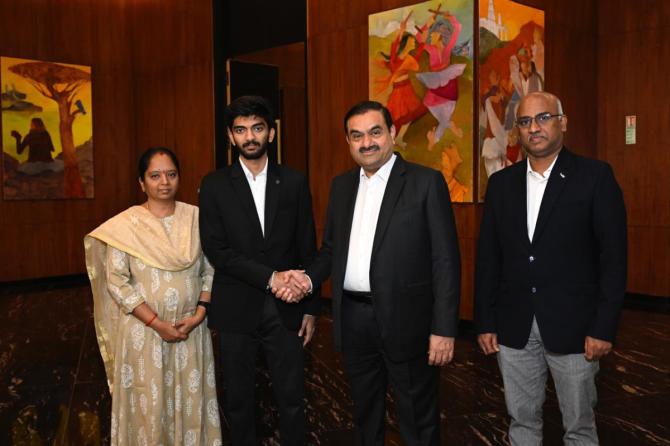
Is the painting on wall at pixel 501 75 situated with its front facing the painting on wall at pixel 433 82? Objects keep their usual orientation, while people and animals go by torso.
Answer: no

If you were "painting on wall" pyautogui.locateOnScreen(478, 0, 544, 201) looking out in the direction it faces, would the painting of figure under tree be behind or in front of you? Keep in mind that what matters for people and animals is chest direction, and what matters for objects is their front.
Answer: behind

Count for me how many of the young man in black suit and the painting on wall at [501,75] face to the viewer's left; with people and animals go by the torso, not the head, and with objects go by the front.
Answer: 0

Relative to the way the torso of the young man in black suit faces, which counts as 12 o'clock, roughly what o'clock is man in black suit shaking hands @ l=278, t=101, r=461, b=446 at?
The man in black suit shaking hands is roughly at 10 o'clock from the young man in black suit.

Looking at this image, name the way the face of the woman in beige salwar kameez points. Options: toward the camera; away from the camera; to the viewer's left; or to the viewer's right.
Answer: toward the camera

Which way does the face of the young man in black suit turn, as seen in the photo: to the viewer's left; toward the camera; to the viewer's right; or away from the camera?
toward the camera

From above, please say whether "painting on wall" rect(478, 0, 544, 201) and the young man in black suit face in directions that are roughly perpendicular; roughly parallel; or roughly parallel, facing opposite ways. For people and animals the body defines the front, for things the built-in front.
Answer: roughly parallel

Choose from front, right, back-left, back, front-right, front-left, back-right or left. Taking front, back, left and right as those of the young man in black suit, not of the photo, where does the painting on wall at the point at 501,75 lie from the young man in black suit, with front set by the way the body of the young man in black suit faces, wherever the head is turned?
back-left

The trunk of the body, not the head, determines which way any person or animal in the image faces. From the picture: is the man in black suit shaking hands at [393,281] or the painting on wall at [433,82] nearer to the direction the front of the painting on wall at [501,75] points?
the man in black suit shaking hands

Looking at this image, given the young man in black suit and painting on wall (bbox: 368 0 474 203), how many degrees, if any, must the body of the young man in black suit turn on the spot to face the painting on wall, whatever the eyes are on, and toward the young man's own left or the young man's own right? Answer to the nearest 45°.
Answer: approximately 135° to the young man's own left

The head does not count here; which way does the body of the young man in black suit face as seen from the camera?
toward the camera

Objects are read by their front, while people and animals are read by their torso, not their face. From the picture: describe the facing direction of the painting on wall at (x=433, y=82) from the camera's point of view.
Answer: facing the viewer and to the left of the viewer

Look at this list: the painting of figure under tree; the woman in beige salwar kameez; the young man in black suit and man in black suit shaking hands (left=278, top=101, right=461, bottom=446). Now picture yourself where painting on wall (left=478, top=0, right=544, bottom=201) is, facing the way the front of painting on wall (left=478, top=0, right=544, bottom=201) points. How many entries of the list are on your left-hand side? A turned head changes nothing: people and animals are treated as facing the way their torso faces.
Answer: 0

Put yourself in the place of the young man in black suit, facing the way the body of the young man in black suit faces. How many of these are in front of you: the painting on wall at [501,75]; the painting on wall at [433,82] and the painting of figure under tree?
0

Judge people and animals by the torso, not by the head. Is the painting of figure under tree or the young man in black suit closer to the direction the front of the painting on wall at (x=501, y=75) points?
the young man in black suit

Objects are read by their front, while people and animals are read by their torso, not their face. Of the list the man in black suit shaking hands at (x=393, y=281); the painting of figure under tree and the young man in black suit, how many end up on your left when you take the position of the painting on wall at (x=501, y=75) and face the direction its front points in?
0

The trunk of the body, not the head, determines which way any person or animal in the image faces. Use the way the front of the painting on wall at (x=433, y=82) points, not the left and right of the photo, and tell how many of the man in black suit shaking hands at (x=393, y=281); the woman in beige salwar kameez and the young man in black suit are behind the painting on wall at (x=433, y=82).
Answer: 0

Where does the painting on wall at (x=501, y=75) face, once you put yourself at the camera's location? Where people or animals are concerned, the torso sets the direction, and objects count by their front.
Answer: facing the viewer and to the right of the viewer

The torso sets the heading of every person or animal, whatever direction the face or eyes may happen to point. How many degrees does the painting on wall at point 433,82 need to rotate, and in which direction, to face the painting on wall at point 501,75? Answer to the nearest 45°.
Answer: approximately 135° to its left
